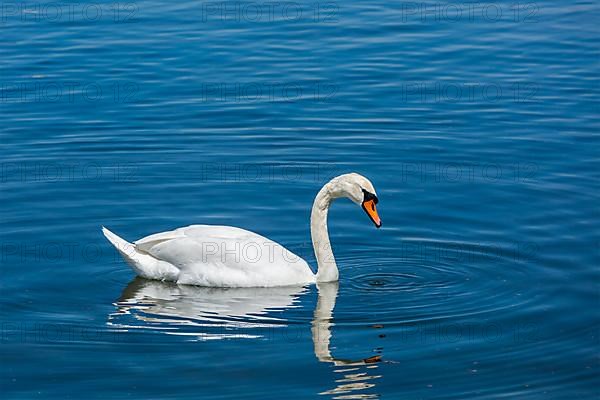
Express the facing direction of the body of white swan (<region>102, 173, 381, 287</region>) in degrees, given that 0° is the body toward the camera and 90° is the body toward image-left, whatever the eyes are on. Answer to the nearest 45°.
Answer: approximately 270°
